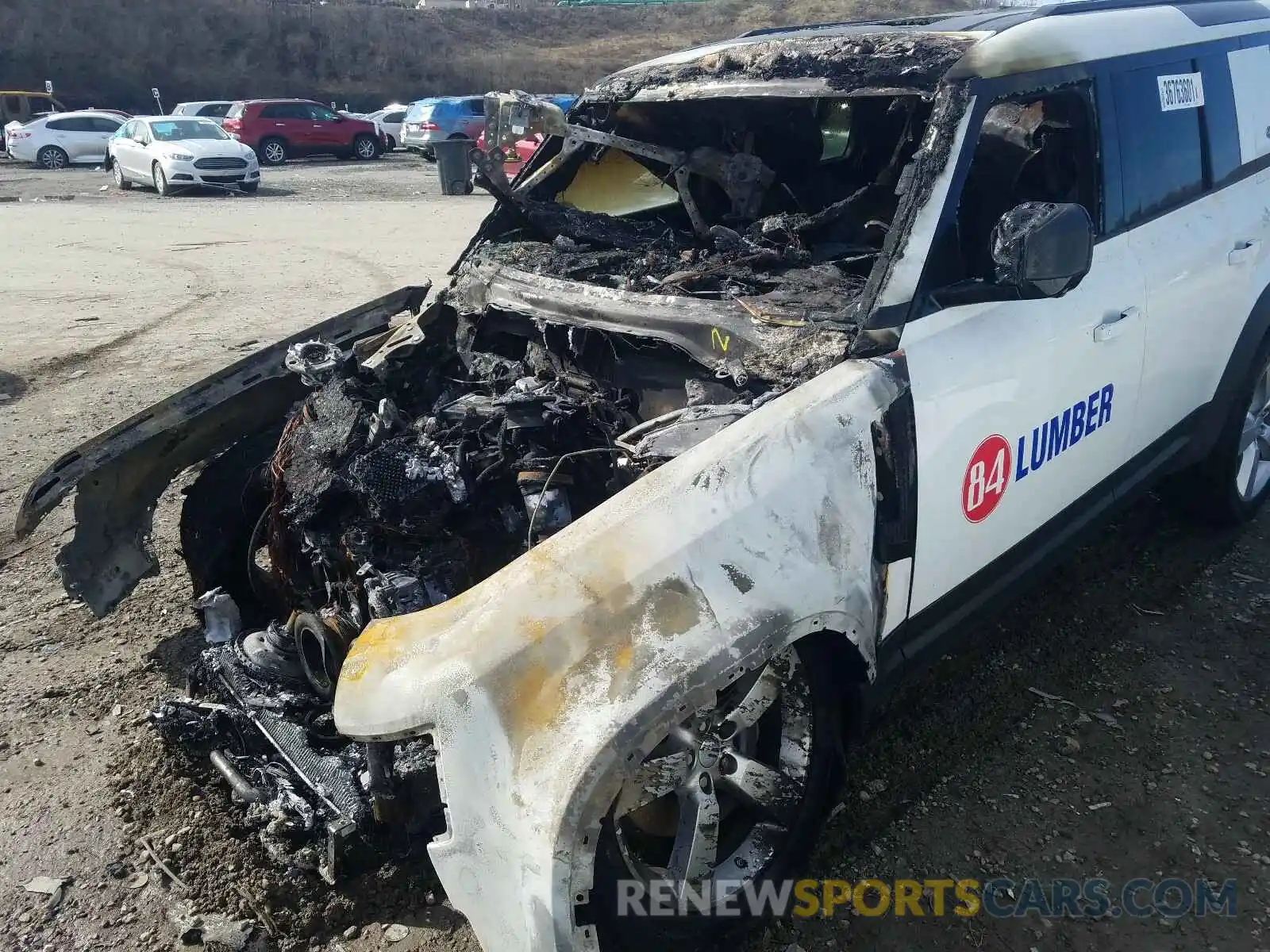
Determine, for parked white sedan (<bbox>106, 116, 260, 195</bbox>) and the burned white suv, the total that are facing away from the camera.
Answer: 0

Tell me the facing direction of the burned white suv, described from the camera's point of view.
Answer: facing the viewer and to the left of the viewer

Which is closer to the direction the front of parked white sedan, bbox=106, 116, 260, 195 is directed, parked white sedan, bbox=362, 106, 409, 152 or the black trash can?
the black trash can

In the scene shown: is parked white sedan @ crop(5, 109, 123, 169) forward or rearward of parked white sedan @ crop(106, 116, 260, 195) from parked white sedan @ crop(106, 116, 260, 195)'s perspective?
rearward

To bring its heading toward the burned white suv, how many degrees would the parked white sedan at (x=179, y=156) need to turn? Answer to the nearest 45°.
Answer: approximately 45° to its right

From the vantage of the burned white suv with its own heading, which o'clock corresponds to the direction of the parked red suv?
The parked red suv is roughly at 4 o'clock from the burned white suv.

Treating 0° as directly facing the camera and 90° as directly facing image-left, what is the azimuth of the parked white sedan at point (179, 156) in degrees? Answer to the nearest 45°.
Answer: approximately 315°

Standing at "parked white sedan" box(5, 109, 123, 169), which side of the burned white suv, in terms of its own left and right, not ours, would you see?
right
